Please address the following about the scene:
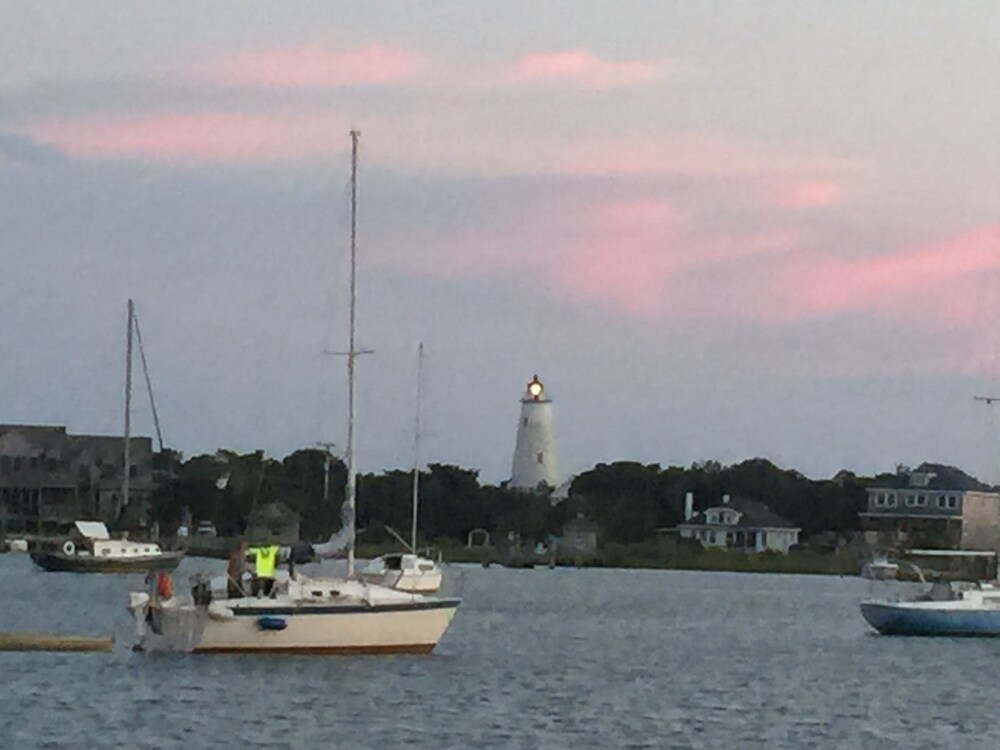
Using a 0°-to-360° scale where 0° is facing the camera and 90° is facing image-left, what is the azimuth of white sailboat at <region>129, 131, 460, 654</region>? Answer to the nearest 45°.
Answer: approximately 225°
